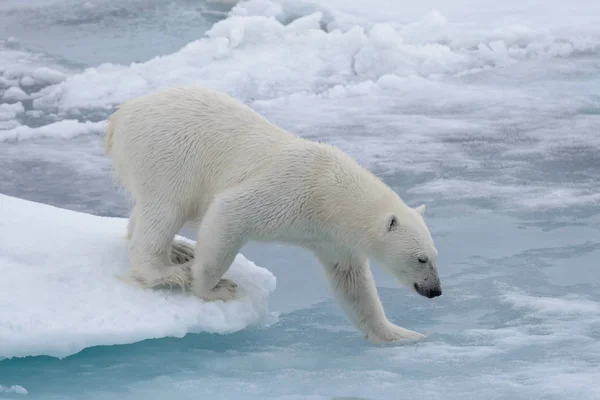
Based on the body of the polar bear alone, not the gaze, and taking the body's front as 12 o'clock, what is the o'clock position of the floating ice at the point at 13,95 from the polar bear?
The floating ice is roughly at 8 o'clock from the polar bear.

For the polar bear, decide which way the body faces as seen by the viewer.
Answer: to the viewer's right

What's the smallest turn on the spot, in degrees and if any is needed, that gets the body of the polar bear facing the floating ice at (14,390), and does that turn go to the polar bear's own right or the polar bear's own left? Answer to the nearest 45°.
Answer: approximately 135° to the polar bear's own right

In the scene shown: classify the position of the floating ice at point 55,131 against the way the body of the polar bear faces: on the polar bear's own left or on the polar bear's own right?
on the polar bear's own left

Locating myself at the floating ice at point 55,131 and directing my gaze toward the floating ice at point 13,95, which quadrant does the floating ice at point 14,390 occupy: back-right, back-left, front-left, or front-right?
back-left
